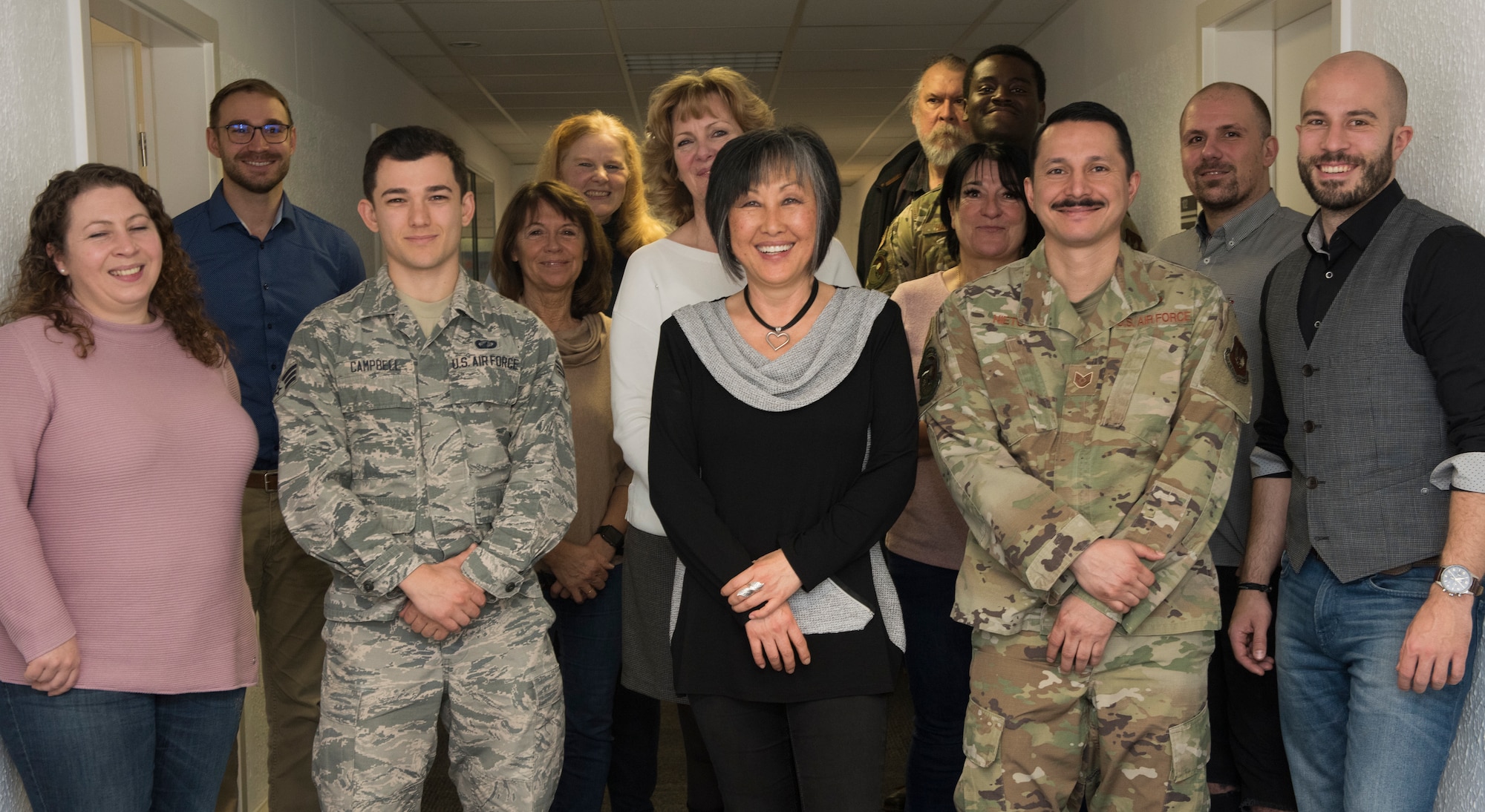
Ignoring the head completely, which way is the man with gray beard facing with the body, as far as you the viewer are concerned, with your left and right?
facing the viewer

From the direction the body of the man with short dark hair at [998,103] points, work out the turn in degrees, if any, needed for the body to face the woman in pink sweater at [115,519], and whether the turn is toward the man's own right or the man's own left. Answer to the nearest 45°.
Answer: approximately 45° to the man's own right

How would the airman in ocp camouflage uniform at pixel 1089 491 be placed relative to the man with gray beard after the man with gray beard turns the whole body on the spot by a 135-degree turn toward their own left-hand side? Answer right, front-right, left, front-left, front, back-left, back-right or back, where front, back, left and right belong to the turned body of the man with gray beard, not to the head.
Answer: back-right

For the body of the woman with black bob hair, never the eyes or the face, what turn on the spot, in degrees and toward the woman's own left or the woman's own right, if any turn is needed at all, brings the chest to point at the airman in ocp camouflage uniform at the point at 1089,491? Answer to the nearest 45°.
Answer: approximately 90° to the woman's own left

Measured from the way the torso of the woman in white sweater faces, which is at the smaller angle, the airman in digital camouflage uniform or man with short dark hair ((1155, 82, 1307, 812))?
the airman in digital camouflage uniform

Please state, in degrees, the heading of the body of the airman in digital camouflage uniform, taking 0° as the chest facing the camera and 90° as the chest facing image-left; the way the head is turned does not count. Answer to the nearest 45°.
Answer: approximately 0°

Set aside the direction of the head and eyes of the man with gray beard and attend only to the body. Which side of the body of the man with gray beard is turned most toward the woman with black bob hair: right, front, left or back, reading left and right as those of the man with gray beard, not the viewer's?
front

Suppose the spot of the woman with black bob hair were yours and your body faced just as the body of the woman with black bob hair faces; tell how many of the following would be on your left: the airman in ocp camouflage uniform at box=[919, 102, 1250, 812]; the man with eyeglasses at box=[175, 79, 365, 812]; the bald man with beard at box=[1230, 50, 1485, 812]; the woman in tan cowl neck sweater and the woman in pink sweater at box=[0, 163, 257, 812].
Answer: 2

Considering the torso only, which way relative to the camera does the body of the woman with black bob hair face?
toward the camera

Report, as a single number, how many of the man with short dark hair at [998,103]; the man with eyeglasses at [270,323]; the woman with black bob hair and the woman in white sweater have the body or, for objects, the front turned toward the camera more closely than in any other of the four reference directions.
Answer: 4

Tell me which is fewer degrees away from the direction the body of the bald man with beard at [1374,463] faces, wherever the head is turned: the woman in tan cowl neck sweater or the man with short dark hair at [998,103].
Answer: the woman in tan cowl neck sweater

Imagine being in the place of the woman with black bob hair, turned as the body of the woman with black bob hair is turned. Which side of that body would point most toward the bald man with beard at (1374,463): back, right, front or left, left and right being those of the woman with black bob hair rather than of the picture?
left

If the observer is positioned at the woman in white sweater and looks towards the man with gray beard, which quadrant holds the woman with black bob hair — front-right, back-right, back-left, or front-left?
back-right

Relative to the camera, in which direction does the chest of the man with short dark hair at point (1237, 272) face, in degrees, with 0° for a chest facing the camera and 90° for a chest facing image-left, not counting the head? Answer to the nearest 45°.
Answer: approximately 45°

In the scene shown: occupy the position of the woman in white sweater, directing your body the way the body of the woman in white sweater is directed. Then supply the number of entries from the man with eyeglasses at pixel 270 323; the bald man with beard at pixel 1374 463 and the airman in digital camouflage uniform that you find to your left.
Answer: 1

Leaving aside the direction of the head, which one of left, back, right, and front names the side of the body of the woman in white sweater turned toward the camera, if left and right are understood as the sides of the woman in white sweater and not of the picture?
front
